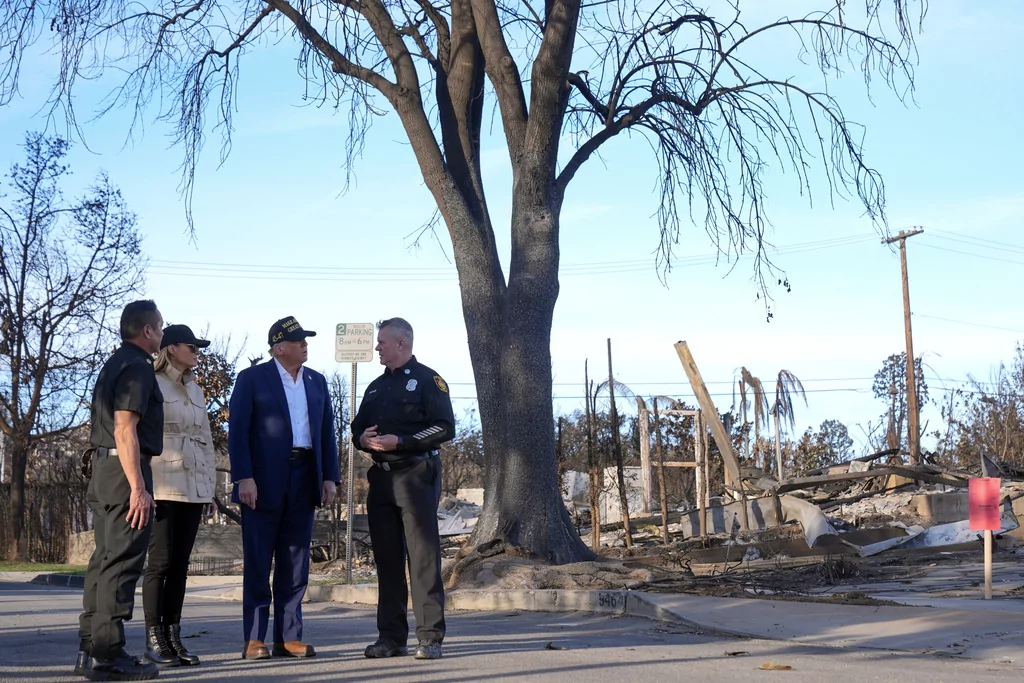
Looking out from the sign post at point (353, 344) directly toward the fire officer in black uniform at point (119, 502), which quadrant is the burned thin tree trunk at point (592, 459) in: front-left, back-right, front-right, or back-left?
back-left

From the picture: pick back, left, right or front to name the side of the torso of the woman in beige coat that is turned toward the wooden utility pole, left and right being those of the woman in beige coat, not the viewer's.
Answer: left

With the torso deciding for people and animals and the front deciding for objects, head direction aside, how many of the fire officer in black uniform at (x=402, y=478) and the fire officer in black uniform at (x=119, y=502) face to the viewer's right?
1

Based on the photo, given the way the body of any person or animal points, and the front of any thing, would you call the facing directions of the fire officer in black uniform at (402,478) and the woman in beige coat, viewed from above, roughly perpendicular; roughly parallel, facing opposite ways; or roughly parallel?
roughly perpendicular

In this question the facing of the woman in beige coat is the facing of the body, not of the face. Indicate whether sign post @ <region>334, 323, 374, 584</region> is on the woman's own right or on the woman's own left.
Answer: on the woman's own left

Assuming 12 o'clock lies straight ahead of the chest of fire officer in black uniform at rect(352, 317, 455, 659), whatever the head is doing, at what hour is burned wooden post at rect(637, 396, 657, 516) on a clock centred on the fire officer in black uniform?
The burned wooden post is roughly at 5 o'clock from the fire officer in black uniform.

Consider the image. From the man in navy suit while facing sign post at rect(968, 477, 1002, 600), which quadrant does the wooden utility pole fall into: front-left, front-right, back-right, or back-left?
front-left

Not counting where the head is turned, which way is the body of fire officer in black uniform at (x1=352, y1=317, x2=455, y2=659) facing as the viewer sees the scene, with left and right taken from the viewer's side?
facing the viewer and to the left of the viewer

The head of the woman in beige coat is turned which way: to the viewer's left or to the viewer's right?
to the viewer's right

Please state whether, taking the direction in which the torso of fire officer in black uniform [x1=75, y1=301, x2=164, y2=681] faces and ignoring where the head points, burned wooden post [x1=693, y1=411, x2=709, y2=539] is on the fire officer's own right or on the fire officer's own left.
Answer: on the fire officer's own left

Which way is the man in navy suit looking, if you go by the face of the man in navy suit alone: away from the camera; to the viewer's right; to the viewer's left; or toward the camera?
to the viewer's right

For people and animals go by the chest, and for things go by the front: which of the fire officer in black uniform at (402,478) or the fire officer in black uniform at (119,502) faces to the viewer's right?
the fire officer in black uniform at (119,502)

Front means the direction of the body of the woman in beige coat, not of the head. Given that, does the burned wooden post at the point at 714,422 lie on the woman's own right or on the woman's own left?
on the woman's own left

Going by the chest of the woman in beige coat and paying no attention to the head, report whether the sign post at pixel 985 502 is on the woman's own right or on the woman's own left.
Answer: on the woman's own left

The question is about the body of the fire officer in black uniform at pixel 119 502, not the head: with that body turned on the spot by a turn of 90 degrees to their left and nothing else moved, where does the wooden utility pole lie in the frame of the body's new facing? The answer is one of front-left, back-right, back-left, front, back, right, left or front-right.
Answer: front-right

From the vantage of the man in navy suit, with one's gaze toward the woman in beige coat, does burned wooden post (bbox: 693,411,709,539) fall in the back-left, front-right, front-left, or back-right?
back-right

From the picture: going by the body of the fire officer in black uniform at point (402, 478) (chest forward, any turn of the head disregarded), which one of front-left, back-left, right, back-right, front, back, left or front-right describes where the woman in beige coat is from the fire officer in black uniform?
front-right

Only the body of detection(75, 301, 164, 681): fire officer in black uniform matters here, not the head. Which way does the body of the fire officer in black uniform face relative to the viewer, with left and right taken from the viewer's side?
facing to the right of the viewer

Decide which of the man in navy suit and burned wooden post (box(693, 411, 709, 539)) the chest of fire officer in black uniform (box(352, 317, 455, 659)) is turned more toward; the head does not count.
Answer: the man in navy suit

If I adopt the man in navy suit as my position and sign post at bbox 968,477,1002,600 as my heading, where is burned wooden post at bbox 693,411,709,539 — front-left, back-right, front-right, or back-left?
front-left
